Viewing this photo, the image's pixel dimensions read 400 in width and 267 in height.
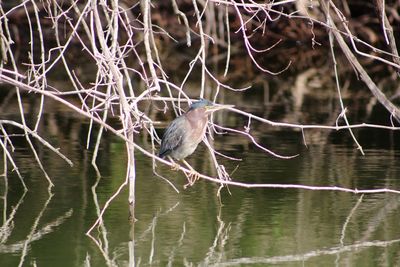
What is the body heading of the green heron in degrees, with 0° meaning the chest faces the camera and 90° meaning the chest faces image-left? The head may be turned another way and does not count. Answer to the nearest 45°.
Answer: approximately 270°
